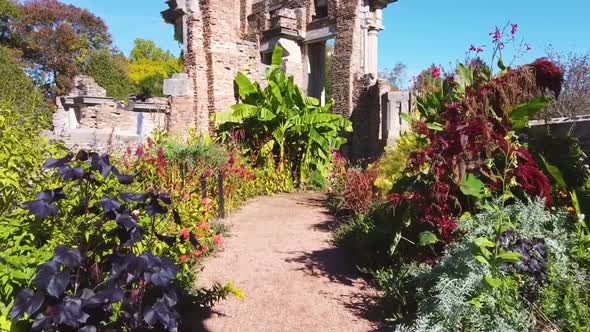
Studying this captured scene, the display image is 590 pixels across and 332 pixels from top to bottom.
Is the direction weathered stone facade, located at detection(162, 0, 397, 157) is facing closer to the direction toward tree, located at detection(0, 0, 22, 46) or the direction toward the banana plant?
the banana plant

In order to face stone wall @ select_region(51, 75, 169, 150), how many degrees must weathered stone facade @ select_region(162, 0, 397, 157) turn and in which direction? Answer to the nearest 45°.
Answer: approximately 45° to its right

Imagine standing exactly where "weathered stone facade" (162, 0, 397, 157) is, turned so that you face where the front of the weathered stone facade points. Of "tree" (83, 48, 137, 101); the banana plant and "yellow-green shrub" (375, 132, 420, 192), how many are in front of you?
2

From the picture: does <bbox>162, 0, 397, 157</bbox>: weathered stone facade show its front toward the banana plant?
yes

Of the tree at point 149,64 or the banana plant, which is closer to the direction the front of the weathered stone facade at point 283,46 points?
the banana plant

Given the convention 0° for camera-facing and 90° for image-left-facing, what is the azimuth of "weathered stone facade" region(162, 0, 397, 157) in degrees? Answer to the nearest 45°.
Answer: approximately 0°

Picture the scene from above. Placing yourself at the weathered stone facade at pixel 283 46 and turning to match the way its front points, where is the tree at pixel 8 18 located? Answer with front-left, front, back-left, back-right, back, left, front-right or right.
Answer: back-right

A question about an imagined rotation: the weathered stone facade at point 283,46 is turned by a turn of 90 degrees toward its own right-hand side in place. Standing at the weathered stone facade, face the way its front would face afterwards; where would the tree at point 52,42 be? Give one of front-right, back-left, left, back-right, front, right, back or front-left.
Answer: front-right

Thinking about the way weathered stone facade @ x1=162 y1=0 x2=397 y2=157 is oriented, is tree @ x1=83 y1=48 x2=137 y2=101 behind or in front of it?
behind
